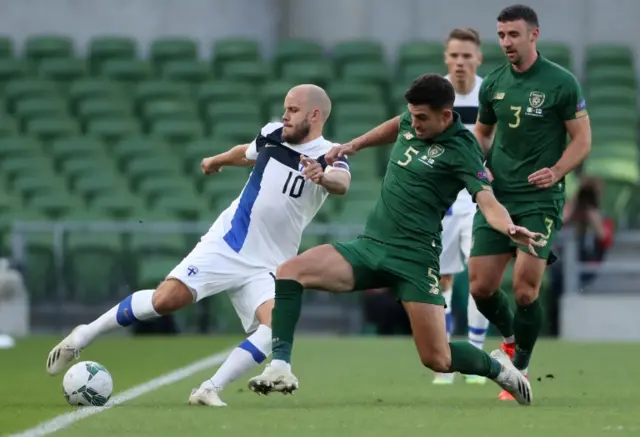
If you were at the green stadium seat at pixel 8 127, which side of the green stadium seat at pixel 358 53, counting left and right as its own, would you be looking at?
right

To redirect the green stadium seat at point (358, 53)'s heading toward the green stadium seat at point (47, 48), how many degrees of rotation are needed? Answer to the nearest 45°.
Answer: approximately 90° to its right

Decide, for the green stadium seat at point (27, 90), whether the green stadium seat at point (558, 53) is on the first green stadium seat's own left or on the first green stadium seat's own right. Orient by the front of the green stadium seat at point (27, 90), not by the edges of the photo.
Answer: on the first green stadium seat's own left

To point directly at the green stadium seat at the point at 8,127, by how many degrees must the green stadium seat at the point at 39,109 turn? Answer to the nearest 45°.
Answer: approximately 45° to its right

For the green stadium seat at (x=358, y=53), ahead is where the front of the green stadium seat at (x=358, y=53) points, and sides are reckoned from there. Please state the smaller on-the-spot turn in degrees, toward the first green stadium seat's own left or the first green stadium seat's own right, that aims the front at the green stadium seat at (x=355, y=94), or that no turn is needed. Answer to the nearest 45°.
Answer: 0° — it already faces it
